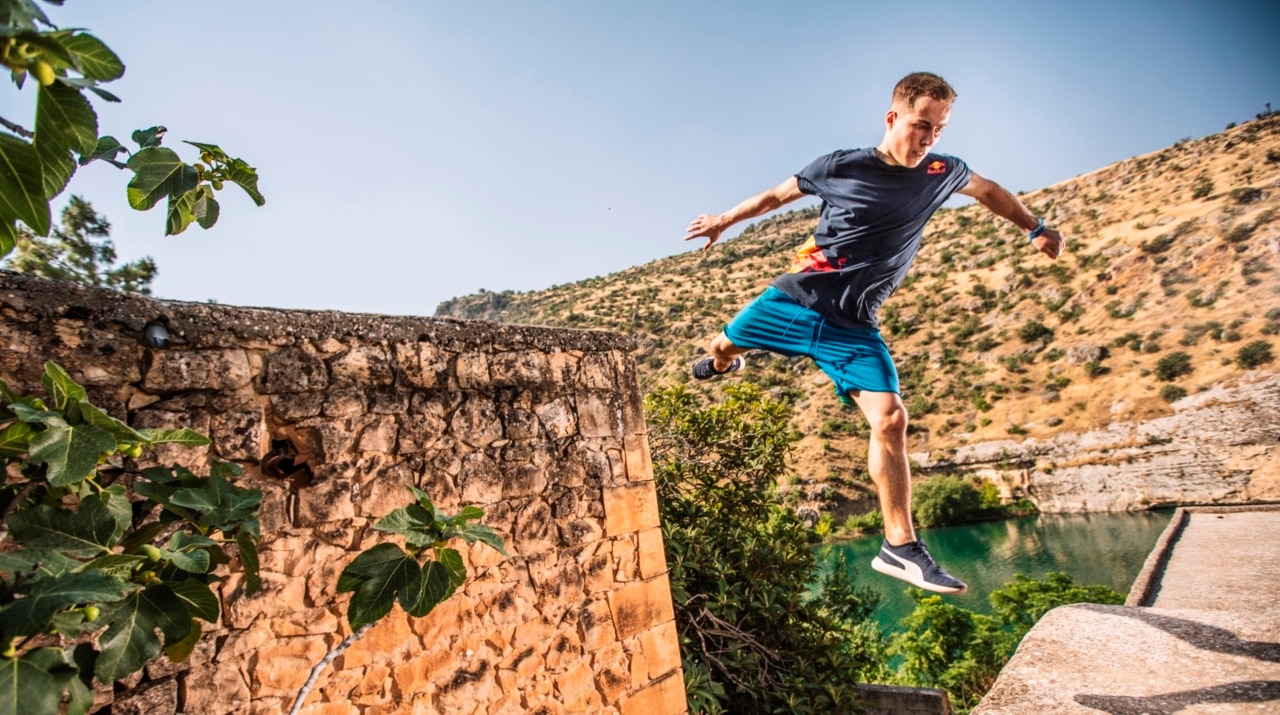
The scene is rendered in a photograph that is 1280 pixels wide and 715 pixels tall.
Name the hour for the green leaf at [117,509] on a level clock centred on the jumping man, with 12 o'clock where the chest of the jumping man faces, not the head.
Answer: The green leaf is roughly at 3 o'clock from the jumping man.

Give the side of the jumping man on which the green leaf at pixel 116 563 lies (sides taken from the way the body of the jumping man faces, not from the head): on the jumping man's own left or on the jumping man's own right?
on the jumping man's own right

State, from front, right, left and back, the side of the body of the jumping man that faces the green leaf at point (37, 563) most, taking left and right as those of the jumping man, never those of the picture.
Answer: right

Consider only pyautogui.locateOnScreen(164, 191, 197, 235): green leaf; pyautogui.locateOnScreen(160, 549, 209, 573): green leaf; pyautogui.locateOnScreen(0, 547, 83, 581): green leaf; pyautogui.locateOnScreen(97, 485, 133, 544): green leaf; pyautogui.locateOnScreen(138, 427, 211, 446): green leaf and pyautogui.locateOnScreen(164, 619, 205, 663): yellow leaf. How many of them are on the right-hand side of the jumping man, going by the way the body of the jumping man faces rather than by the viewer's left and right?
6

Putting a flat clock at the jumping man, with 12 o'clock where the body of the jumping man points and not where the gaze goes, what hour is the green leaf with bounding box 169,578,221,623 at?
The green leaf is roughly at 3 o'clock from the jumping man.

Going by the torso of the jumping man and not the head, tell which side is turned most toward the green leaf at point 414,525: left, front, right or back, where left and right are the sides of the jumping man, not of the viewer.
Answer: right

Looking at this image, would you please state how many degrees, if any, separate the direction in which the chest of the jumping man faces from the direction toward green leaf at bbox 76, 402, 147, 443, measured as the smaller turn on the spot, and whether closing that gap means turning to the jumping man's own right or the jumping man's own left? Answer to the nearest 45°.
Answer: approximately 90° to the jumping man's own right

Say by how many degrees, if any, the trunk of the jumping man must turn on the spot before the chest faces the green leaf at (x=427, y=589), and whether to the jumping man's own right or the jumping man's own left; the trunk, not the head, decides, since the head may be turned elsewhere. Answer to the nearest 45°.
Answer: approximately 90° to the jumping man's own right

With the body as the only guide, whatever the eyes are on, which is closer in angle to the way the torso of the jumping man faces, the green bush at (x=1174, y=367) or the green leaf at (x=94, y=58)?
the green leaf

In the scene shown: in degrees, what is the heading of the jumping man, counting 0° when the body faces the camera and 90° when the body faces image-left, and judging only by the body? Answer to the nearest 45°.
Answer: approximately 315°

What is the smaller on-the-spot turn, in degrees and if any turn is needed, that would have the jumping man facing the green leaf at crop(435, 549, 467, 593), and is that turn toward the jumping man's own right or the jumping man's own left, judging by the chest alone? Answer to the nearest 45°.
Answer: approximately 90° to the jumping man's own right

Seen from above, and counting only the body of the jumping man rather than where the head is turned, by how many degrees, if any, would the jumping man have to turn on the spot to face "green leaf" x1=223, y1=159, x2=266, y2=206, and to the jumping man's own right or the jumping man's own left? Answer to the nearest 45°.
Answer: approximately 90° to the jumping man's own right

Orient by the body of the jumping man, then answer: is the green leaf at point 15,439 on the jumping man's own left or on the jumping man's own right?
on the jumping man's own right

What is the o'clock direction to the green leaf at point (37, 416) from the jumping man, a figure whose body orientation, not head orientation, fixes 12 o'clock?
The green leaf is roughly at 3 o'clock from the jumping man.
